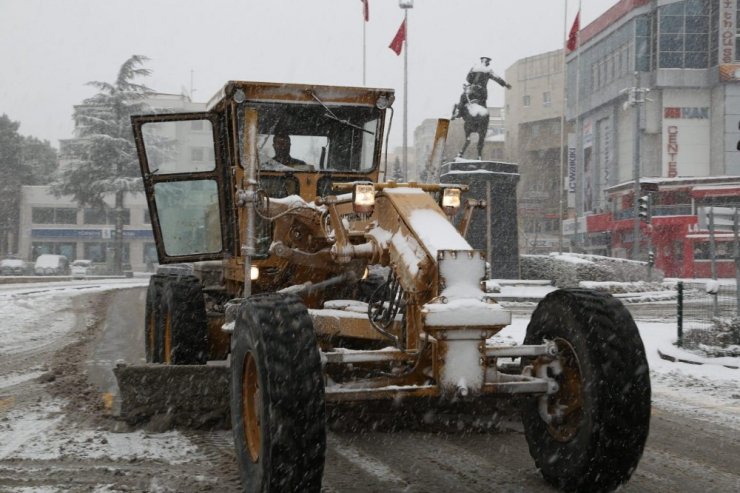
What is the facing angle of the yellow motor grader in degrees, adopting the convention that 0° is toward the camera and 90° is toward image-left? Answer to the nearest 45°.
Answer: approximately 315°

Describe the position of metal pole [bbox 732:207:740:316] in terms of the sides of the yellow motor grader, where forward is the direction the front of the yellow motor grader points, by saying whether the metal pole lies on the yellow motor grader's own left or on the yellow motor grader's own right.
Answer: on the yellow motor grader's own left

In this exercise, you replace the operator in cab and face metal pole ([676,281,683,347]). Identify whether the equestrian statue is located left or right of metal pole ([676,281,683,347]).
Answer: left

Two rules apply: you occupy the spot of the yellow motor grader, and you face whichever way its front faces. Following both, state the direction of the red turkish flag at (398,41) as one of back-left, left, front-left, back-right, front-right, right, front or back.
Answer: back-left

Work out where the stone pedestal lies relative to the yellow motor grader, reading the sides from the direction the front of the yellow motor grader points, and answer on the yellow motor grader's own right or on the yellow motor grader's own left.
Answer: on the yellow motor grader's own left

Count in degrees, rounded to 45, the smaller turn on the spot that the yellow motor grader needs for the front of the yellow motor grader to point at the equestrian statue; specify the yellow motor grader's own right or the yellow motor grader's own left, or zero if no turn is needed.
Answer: approximately 135° to the yellow motor grader's own left

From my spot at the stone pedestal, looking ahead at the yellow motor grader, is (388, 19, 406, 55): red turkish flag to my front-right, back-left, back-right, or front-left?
back-right

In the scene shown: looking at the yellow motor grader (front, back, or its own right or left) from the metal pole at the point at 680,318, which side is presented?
left
